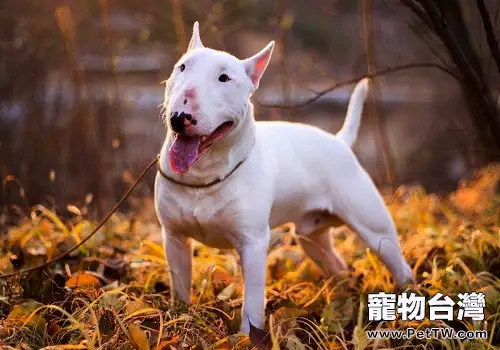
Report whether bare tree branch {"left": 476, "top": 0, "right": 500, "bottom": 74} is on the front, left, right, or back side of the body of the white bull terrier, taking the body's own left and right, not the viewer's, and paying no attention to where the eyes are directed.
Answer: back

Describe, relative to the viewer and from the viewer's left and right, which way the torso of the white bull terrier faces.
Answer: facing the viewer and to the left of the viewer

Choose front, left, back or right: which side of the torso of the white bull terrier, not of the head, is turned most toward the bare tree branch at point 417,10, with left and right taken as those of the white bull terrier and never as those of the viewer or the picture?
back
